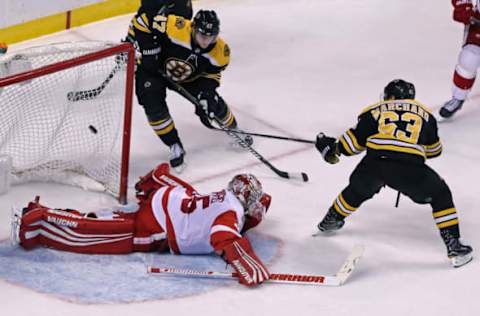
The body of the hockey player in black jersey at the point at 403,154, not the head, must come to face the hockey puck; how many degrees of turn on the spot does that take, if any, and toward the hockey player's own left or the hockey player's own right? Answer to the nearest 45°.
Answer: approximately 90° to the hockey player's own left

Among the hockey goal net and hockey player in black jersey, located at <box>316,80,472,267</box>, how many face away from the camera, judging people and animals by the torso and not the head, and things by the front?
1

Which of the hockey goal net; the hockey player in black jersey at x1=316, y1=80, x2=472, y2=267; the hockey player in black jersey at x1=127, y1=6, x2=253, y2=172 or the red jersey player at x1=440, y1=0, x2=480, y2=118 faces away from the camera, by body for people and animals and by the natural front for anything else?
the hockey player in black jersey at x1=316, y1=80, x2=472, y2=267

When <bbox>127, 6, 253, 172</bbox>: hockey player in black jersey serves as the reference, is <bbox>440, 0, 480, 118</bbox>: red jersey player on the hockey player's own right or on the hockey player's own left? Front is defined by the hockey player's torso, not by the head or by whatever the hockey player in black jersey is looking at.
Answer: on the hockey player's own left

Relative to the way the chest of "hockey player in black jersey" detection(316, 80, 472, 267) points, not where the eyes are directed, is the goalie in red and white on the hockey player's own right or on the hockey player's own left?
on the hockey player's own left

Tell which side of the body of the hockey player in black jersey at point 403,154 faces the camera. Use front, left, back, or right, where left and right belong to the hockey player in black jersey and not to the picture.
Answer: back

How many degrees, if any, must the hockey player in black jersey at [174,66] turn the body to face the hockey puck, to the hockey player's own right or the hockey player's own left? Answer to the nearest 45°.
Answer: approximately 90° to the hockey player's own right

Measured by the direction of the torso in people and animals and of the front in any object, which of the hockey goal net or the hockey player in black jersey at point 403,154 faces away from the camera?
the hockey player in black jersey

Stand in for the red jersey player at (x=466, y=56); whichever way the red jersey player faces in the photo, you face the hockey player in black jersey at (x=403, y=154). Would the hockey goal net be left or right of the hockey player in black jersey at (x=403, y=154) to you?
right
